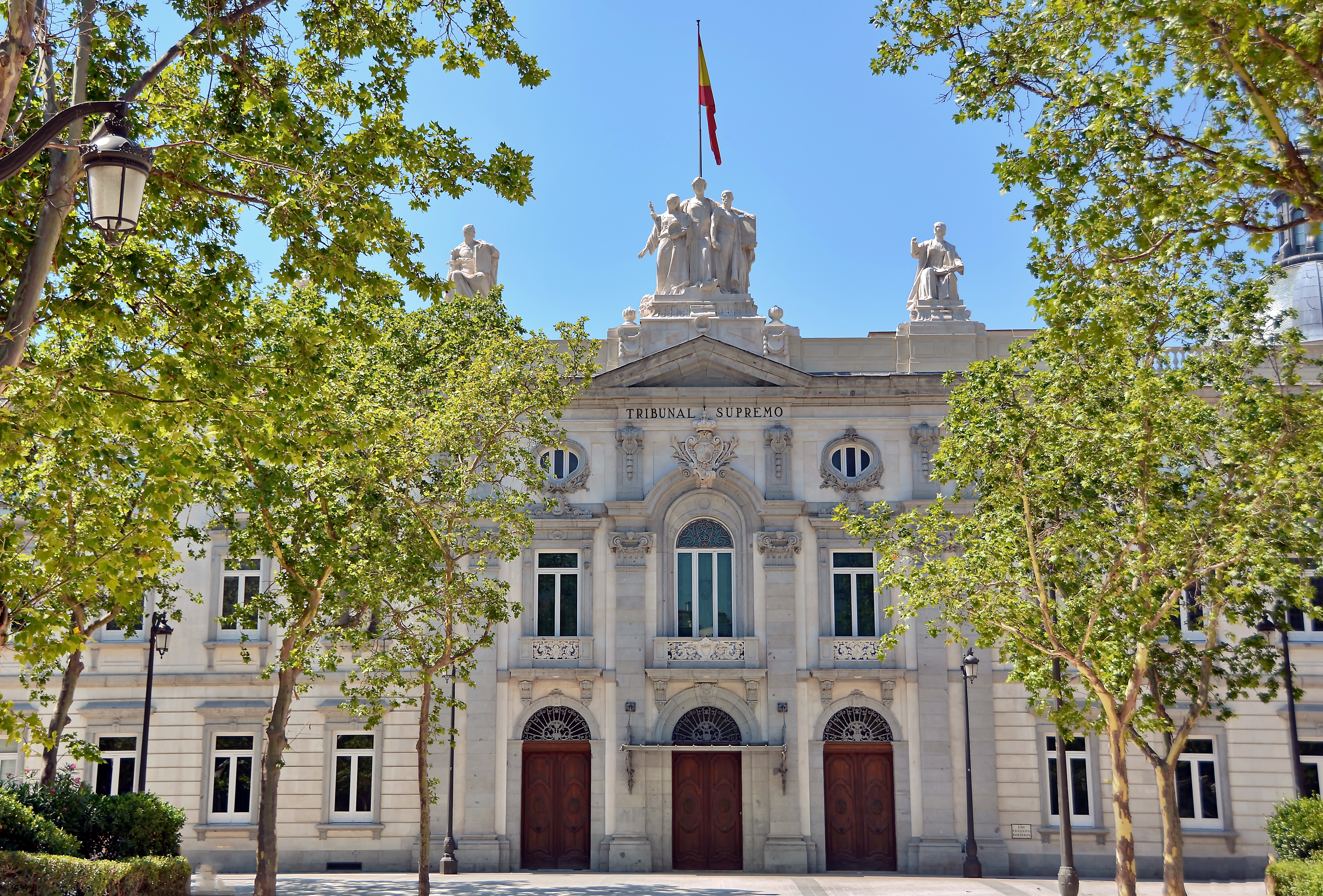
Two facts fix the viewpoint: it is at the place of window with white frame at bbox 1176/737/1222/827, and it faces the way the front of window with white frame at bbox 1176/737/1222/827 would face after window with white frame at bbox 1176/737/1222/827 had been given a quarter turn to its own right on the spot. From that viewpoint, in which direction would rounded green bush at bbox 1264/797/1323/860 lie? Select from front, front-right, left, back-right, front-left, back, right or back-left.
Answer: left

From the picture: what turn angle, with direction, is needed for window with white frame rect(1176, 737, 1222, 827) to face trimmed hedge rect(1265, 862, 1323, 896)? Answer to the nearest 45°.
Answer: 0° — it already faces it

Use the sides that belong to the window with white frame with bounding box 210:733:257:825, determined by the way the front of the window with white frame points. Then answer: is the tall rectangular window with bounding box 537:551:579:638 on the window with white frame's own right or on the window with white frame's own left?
on the window with white frame's own left

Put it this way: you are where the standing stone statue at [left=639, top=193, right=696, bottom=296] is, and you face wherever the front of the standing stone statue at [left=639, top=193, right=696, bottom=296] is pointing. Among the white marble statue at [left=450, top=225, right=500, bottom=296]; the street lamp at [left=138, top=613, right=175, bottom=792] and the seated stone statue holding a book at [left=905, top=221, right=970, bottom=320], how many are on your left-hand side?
1

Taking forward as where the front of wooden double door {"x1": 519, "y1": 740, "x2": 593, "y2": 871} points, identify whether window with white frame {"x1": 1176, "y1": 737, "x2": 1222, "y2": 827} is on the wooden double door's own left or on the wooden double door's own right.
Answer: on the wooden double door's own left

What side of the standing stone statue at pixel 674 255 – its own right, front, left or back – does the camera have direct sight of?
front

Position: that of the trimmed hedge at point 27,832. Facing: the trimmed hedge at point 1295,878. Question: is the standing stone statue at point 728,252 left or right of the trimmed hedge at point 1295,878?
left

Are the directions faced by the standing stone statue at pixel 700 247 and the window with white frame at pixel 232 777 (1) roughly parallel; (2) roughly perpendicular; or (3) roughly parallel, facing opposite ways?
roughly parallel

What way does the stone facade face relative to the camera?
toward the camera

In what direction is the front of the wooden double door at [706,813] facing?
toward the camera

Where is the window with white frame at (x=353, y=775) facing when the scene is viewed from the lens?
facing the viewer

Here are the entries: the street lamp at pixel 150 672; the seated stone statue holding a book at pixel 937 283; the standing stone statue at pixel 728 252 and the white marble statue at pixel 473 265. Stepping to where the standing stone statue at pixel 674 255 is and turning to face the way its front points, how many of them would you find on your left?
2

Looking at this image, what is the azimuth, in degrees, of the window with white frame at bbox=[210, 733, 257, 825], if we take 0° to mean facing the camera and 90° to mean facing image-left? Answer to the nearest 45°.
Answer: approximately 0°

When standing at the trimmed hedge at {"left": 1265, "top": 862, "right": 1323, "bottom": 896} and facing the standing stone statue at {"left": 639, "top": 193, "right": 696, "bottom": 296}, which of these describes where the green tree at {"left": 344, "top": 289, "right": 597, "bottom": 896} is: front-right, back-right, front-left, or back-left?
front-left
